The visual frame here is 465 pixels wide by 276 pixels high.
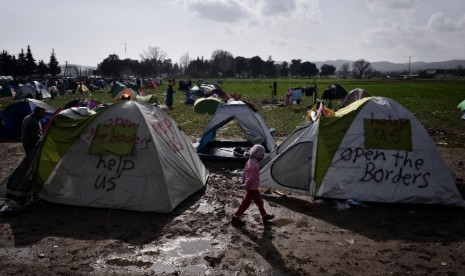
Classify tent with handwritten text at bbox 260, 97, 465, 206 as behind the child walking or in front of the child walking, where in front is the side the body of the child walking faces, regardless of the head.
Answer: in front

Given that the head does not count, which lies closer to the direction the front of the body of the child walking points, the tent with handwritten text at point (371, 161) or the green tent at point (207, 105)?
the tent with handwritten text

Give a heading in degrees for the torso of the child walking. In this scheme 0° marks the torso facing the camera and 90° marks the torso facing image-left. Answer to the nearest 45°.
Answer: approximately 270°

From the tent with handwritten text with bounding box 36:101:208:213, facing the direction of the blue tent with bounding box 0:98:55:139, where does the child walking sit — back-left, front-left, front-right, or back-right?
back-right
